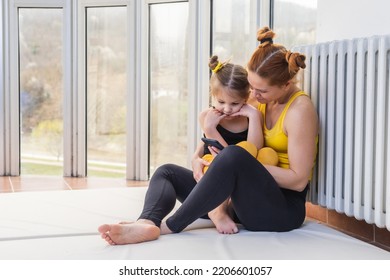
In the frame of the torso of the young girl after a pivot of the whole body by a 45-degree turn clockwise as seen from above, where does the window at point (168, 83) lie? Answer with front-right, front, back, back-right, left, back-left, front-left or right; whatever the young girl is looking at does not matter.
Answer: back-right

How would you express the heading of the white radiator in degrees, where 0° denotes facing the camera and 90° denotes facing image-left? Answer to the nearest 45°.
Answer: approximately 45°

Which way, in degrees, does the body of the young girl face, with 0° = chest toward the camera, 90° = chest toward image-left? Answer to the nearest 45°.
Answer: approximately 0°
